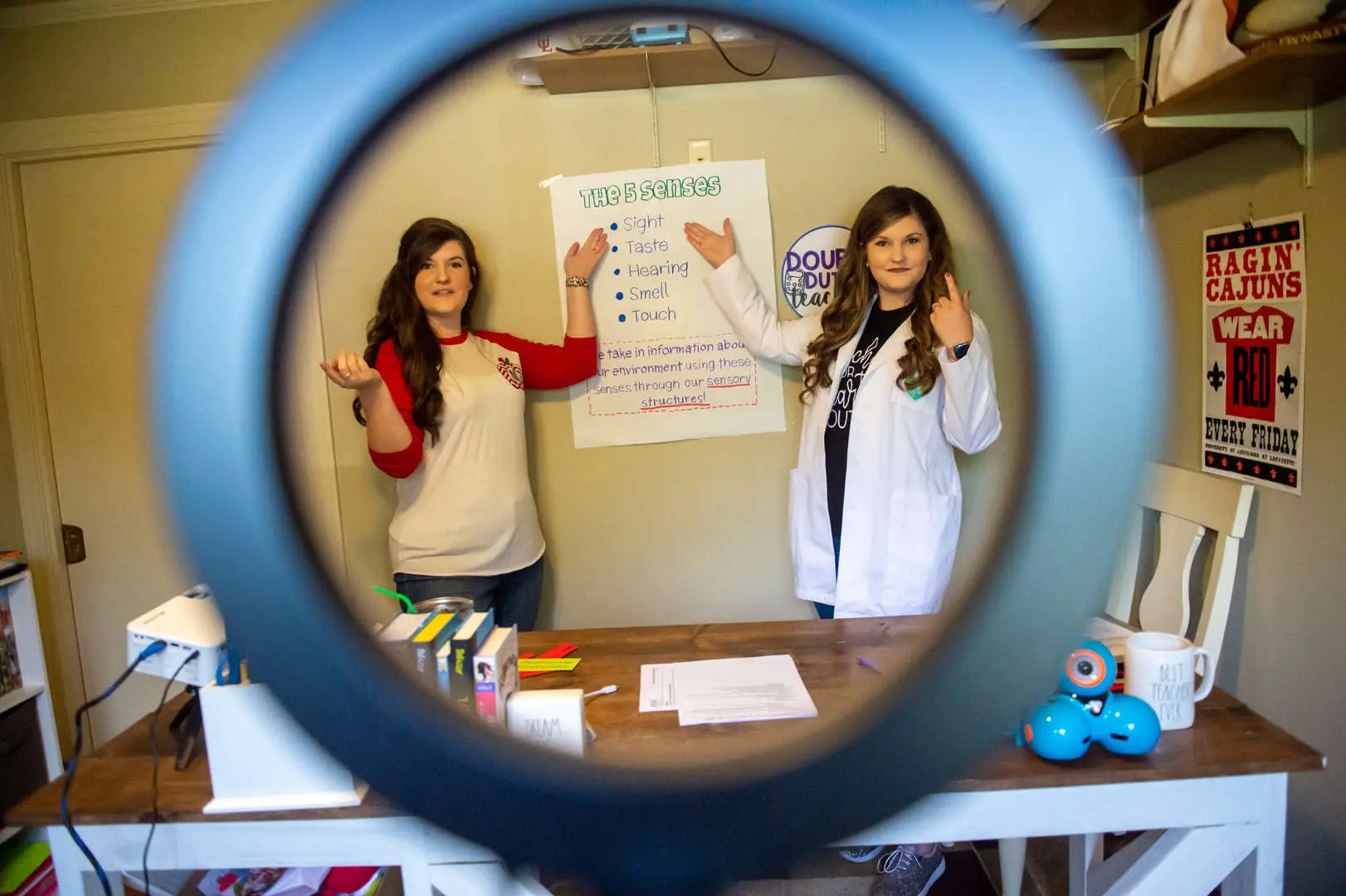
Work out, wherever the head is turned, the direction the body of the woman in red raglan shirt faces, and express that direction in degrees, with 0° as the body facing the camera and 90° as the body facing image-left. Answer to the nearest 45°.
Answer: approximately 0°

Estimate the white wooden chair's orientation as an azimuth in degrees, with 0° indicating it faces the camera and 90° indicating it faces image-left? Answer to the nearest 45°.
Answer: approximately 45°

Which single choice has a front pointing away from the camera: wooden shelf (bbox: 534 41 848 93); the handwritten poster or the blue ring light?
the blue ring light

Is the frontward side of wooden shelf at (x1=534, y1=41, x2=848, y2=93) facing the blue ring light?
yes

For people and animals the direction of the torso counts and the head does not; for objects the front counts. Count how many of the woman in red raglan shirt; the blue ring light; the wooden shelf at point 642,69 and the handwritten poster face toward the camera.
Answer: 3

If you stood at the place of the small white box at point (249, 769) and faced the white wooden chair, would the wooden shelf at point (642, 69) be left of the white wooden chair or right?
left

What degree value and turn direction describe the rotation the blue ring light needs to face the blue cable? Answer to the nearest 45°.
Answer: approximately 45° to its left
